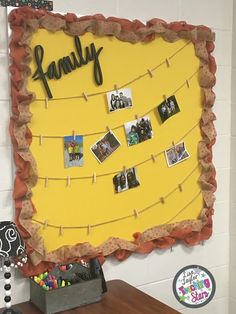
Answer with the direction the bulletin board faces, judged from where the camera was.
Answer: facing the viewer and to the right of the viewer
